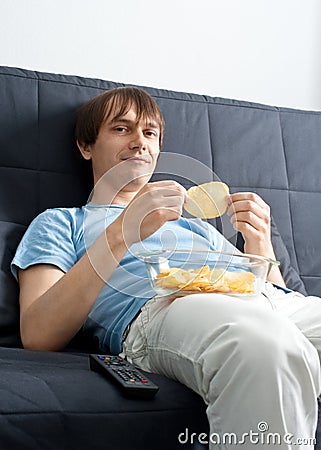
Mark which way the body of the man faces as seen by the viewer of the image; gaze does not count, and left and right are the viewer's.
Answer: facing the viewer and to the right of the viewer
